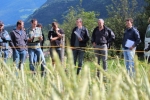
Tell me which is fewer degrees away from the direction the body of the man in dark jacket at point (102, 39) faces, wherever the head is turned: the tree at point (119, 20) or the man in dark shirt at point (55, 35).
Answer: the man in dark shirt

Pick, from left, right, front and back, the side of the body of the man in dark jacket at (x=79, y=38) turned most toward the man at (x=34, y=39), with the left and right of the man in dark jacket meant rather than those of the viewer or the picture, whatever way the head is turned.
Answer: right

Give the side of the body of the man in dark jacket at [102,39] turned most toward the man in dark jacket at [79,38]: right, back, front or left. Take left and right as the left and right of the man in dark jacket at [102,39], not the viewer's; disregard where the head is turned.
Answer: right

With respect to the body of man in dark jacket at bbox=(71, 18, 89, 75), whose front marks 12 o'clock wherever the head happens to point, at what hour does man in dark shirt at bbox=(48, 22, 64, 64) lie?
man in dark shirt at bbox=(48, 22, 64, 64) is roughly at 3 o'clock from man in dark jacket at bbox=(71, 18, 89, 75).

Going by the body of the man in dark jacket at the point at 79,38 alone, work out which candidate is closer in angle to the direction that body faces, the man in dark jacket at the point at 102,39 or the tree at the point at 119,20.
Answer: the man in dark jacket

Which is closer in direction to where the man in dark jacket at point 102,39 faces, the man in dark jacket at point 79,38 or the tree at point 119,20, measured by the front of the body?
the man in dark jacket

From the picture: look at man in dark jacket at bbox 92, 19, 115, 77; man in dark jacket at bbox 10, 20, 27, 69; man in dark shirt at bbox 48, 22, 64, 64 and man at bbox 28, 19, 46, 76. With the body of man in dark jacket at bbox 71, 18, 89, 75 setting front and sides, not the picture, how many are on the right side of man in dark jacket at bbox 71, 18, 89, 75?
3

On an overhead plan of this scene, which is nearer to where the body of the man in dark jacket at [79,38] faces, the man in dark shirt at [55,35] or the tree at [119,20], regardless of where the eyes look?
the man in dark shirt

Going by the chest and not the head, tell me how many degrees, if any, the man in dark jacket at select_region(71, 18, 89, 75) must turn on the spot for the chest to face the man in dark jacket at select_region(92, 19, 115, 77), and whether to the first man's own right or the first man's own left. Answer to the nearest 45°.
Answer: approximately 45° to the first man's own left

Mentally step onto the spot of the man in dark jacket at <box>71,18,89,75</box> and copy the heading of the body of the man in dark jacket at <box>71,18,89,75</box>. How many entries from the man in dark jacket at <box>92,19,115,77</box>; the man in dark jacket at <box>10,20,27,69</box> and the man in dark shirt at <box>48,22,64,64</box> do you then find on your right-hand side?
2

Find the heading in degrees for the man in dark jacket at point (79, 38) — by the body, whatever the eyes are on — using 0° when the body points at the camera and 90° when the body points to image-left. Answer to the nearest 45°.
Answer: approximately 0°
